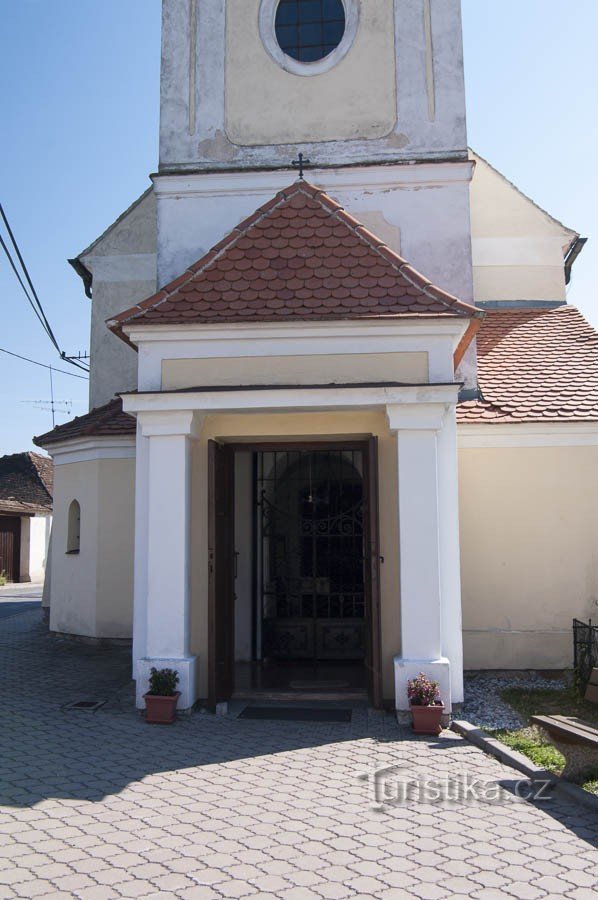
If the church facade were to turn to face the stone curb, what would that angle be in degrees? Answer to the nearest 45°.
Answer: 0° — it already faces it

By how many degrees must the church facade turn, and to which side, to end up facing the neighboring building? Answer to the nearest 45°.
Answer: approximately 135° to its right

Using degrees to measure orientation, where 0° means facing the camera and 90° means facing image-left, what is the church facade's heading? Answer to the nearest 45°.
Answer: approximately 0°

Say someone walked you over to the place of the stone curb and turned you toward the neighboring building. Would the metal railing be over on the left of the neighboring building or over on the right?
right
